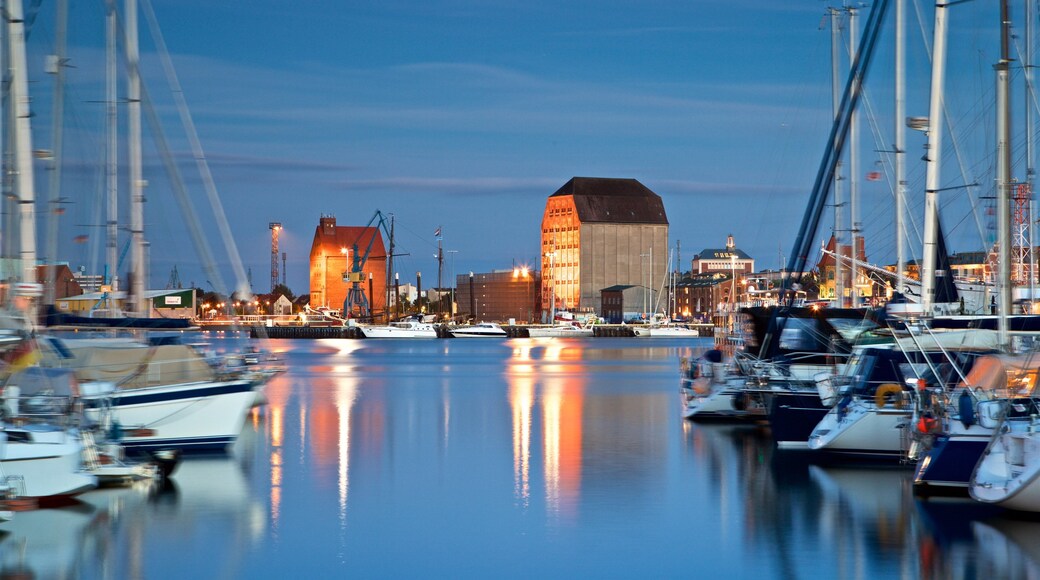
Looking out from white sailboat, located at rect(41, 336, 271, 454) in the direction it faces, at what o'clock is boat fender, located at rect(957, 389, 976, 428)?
The boat fender is roughly at 1 o'clock from the white sailboat.

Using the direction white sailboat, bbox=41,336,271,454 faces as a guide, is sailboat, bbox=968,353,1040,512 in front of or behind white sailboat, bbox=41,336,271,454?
in front

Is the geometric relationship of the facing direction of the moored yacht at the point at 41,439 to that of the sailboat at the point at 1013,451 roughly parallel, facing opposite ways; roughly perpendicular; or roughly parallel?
roughly parallel, facing opposite ways

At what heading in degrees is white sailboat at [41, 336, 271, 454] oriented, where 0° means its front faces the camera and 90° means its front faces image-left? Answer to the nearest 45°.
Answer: approximately 270°
